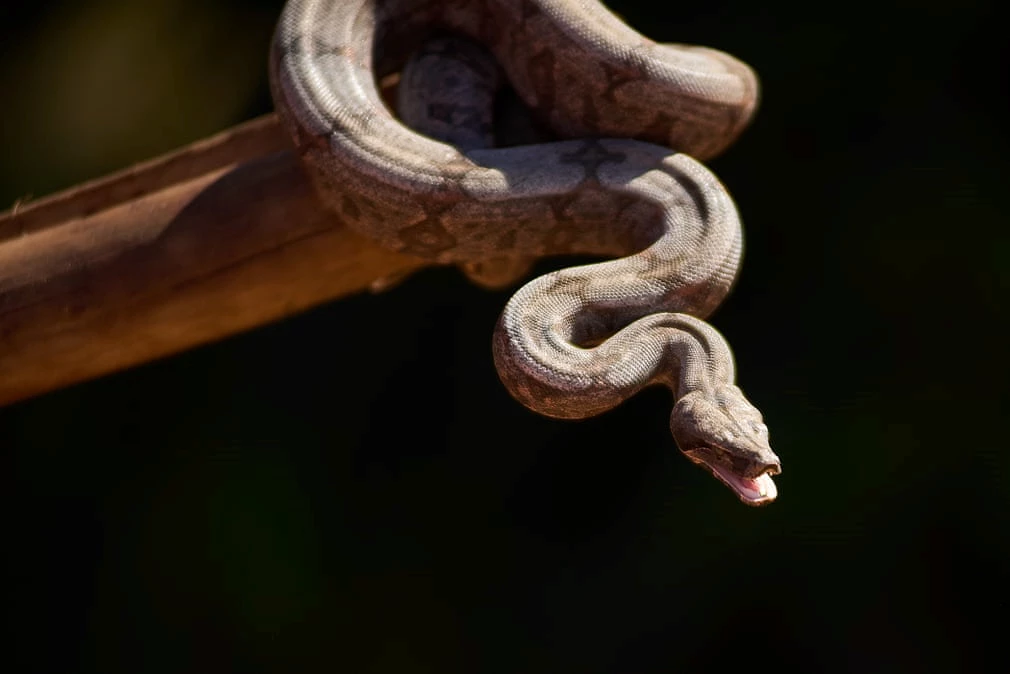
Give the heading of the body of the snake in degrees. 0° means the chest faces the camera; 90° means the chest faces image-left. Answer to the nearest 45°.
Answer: approximately 315°
